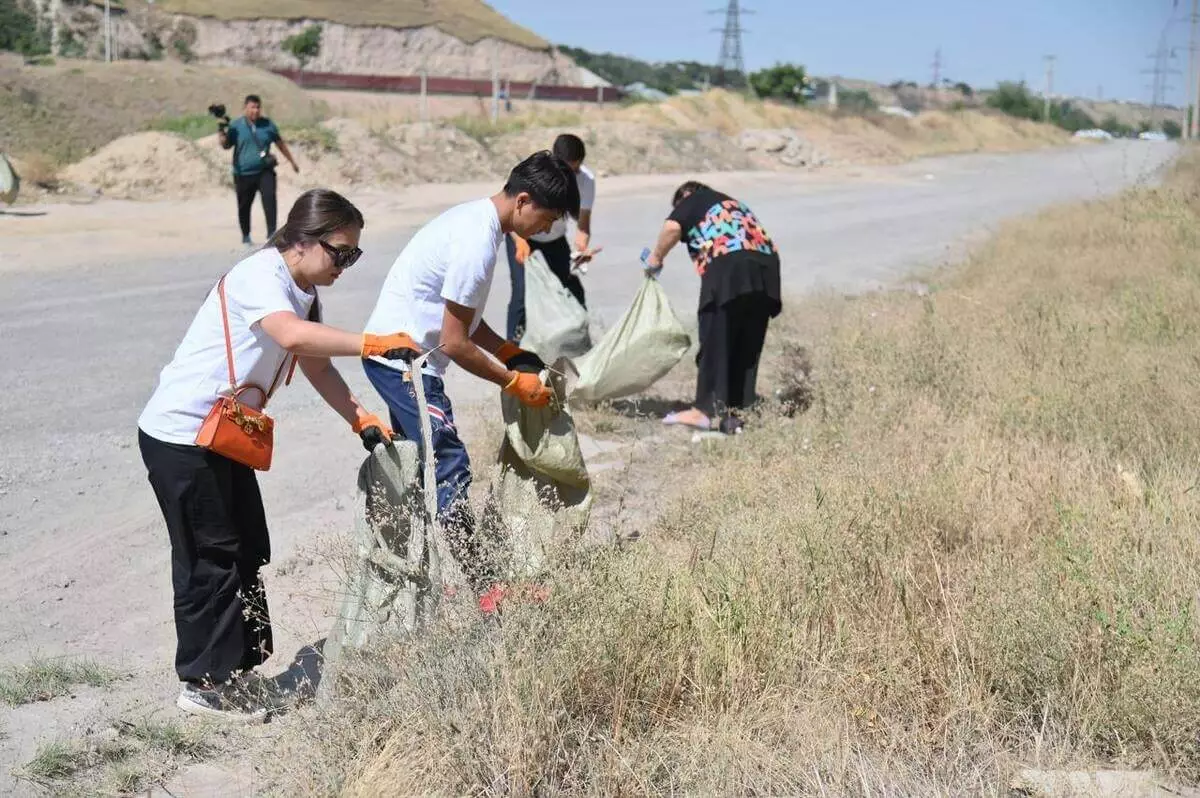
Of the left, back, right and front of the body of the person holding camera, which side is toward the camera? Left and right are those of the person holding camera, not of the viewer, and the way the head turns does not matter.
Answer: front

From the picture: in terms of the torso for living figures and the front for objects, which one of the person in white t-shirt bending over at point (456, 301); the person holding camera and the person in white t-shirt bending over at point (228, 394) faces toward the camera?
the person holding camera

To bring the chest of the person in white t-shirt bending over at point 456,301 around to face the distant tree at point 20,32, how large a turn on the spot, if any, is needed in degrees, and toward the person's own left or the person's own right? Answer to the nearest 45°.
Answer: approximately 90° to the person's own left

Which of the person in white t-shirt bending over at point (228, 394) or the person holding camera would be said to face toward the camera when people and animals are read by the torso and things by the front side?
the person holding camera

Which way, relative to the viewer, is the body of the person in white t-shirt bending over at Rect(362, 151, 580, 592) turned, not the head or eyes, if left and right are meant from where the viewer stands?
facing to the right of the viewer

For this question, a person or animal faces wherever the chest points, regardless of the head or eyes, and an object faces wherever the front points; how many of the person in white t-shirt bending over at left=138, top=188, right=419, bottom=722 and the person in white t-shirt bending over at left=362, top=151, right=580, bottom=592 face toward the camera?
0

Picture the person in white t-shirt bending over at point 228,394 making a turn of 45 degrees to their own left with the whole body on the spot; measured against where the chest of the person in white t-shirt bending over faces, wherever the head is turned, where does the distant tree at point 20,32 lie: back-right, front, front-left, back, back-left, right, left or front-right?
front-left

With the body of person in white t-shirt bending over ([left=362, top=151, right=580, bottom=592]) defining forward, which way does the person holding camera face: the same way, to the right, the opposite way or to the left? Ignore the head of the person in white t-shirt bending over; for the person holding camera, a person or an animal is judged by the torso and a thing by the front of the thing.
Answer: to the right

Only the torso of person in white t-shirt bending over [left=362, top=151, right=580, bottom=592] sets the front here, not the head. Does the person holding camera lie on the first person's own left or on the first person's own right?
on the first person's own left

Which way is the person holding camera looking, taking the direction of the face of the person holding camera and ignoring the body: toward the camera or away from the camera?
toward the camera

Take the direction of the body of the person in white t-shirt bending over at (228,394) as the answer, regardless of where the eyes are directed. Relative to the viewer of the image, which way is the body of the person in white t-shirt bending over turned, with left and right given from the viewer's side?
facing to the right of the viewer

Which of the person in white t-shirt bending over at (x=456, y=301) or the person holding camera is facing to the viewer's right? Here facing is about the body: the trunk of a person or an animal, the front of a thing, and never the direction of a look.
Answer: the person in white t-shirt bending over

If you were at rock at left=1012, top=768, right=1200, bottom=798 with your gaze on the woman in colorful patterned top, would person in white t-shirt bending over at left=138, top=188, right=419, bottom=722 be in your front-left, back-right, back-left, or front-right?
front-left
